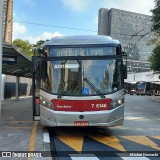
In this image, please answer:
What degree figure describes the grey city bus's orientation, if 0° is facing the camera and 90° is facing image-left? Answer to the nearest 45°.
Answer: approximately 0°

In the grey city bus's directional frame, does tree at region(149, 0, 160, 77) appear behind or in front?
behind

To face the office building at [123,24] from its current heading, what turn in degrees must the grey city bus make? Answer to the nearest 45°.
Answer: approximately 180°
